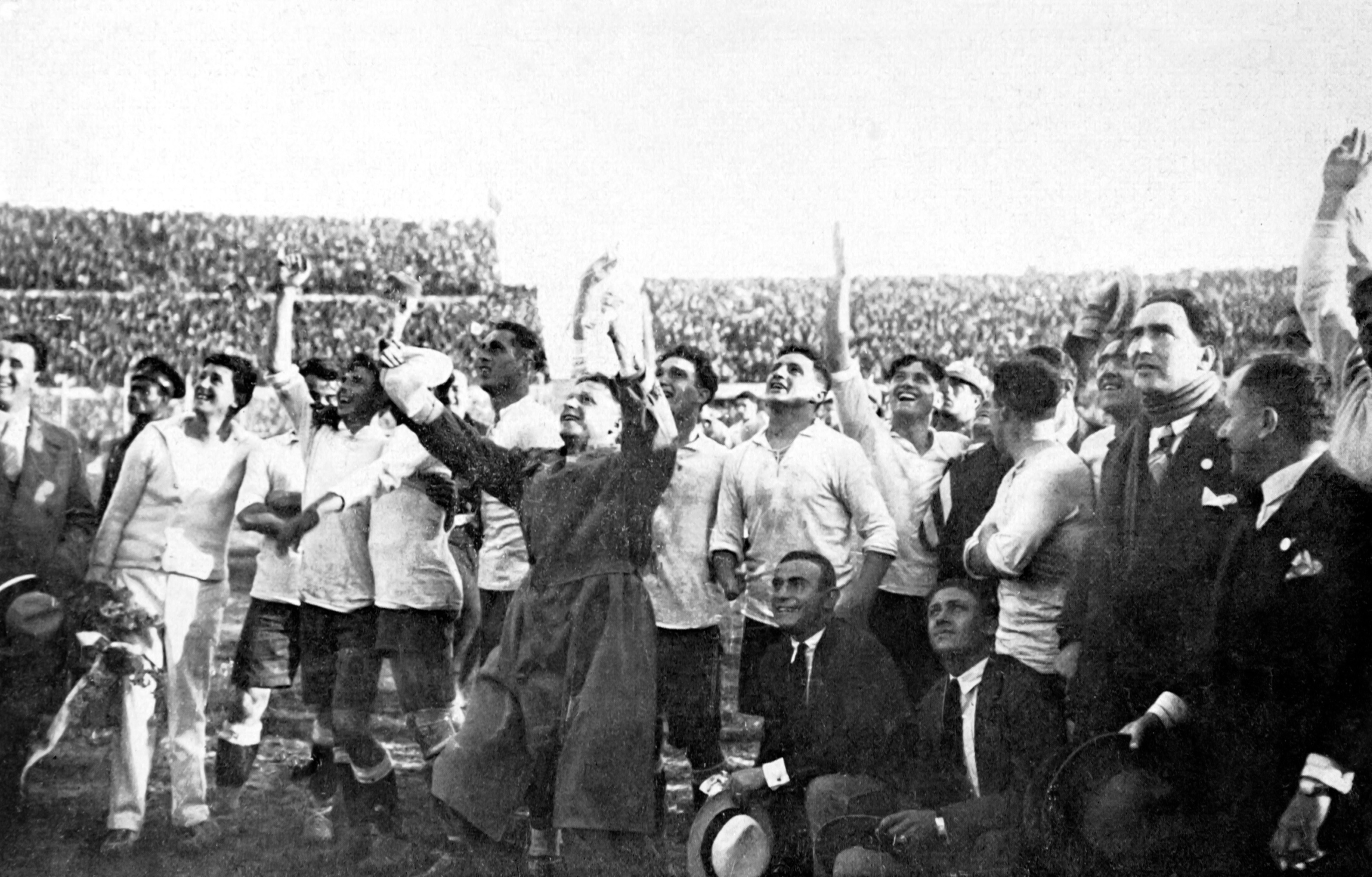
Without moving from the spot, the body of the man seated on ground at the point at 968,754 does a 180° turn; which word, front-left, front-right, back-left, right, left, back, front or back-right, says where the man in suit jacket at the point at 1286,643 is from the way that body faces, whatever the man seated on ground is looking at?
front-right

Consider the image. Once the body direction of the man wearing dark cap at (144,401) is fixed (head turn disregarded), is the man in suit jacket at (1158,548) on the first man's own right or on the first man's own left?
on the first man's own left

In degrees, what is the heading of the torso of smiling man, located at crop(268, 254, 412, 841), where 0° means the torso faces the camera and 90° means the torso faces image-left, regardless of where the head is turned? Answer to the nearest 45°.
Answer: approximately 45°

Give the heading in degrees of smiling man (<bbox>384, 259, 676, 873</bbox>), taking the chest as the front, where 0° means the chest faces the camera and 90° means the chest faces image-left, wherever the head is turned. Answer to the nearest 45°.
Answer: approximately 45°

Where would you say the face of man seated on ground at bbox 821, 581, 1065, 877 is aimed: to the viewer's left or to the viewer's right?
to the viewer's left

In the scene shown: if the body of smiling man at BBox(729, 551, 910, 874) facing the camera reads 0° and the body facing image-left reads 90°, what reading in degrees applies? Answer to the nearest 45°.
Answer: approximately 45°

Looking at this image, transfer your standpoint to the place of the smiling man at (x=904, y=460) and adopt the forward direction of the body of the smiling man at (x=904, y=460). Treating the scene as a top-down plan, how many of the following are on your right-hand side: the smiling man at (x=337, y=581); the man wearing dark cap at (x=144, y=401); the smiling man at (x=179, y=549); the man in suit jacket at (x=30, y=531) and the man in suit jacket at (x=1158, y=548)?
4

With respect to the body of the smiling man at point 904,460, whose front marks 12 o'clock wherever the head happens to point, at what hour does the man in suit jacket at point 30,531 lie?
The man in suit jacket is roughly at 3 o'clock from the smiling man.

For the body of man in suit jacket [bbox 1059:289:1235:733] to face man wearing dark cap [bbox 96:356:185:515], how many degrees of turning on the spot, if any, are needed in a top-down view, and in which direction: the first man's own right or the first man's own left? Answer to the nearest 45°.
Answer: approximately 45° to the first man's own right
